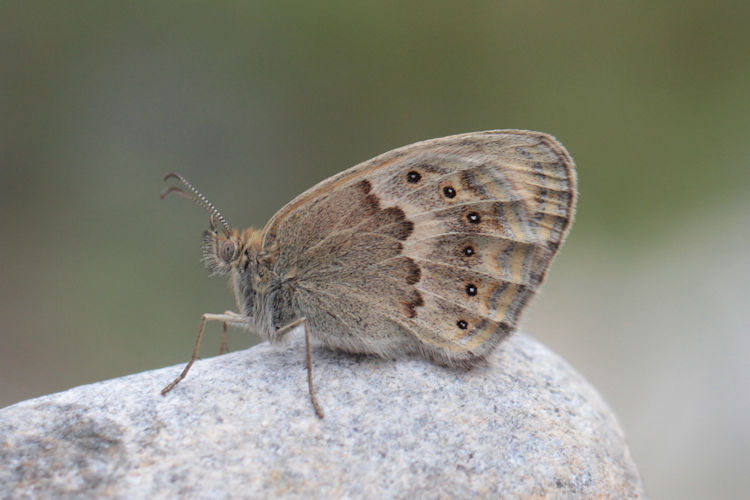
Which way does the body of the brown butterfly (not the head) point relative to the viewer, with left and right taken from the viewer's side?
facing to the left of the viewer
